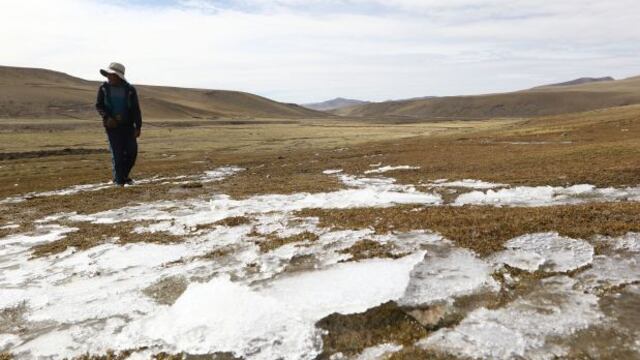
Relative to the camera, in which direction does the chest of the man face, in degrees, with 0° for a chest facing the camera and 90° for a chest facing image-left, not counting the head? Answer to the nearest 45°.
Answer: approximately 0°
